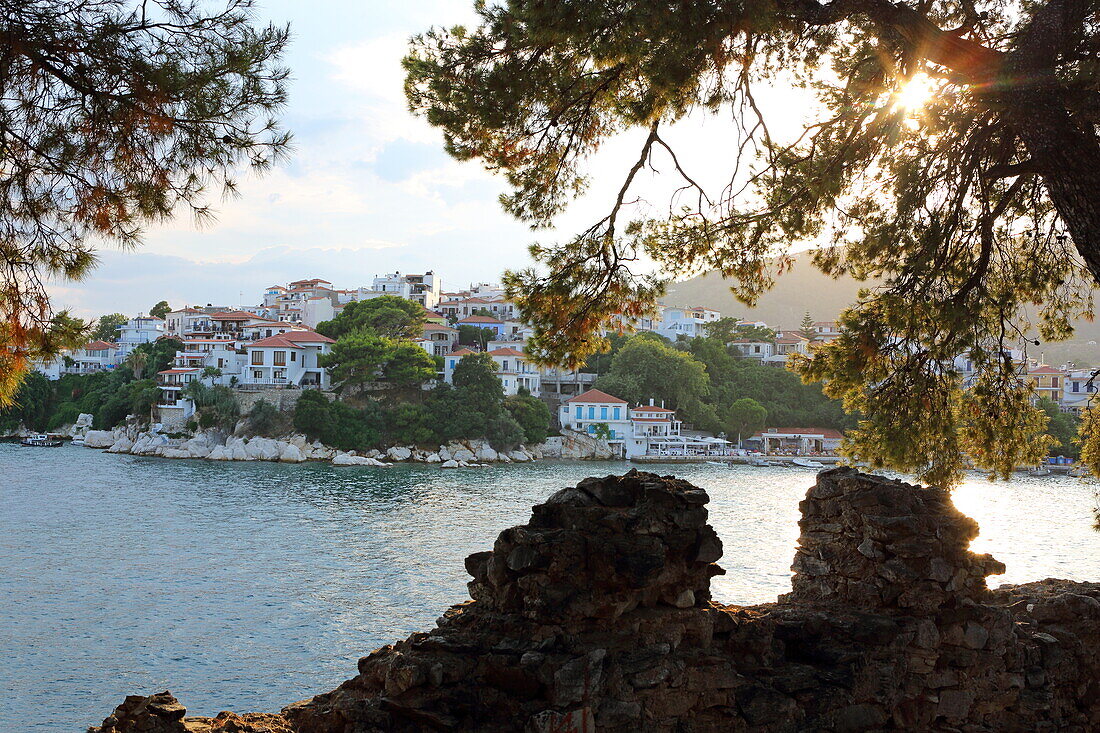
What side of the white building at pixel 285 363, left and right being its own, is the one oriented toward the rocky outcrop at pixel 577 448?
left

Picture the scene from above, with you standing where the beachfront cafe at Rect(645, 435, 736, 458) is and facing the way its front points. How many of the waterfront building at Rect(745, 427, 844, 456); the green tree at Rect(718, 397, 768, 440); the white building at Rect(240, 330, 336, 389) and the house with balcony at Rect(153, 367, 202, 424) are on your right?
2

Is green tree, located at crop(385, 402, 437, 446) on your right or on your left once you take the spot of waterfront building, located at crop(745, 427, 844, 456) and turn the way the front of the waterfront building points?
on your right

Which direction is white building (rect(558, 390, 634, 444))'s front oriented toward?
toward the camera

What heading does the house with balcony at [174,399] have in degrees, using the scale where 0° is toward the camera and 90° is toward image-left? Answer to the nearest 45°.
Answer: approximately 0°

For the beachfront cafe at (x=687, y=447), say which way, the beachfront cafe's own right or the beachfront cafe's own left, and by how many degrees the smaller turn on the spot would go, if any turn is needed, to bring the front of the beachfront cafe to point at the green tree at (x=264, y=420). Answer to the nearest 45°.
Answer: approximately 90° to the beachfront cafe's own right

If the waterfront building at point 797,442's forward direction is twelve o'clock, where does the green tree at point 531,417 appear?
The green tree is roughly at 2 o'clock from the waterfront building.

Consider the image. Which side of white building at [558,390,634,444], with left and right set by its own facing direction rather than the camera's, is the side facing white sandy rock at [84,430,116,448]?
right

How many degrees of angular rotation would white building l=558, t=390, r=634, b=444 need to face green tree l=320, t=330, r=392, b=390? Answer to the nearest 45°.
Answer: approximately 90° to its right

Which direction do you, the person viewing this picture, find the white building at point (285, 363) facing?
facing the viewer

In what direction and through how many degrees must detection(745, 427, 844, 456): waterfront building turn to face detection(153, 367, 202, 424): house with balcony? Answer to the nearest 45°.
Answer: approximately 90° to its right

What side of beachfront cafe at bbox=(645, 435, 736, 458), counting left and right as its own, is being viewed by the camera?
front

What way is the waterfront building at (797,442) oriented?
toward the camera

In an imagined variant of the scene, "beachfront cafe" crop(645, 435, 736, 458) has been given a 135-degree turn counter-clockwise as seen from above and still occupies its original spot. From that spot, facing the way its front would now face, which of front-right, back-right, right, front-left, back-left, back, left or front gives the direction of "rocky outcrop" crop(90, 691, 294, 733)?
back-right

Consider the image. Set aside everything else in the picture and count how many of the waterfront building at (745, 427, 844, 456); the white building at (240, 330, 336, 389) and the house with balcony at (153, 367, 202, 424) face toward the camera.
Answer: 3
